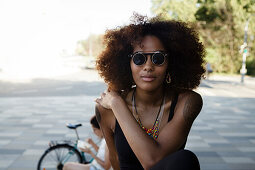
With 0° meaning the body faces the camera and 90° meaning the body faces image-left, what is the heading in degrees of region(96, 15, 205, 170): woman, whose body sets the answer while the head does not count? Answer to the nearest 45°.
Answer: approximately 0°

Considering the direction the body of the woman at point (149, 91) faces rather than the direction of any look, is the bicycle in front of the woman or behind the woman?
behind

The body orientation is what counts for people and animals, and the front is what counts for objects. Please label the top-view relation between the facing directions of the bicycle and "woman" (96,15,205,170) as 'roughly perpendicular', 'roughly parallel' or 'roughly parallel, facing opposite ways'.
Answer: roughly perpendicular

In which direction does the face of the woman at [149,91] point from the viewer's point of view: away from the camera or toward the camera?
toward the camera
